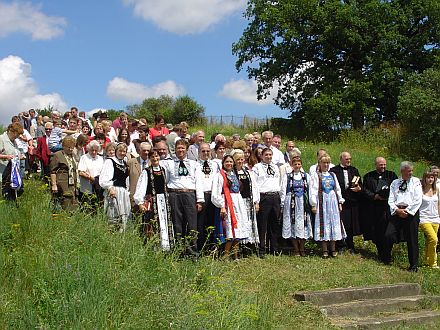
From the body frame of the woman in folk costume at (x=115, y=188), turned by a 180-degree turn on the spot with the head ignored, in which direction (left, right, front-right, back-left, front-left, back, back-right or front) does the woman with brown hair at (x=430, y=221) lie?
back-right

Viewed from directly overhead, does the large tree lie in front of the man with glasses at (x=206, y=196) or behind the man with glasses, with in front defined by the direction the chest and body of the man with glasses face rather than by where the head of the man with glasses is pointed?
behind

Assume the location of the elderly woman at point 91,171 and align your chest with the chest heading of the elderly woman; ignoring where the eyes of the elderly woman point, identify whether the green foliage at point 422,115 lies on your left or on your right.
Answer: on your left

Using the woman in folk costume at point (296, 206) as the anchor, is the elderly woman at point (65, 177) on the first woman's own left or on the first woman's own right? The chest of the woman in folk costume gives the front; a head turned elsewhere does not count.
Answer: on the first woman's own right

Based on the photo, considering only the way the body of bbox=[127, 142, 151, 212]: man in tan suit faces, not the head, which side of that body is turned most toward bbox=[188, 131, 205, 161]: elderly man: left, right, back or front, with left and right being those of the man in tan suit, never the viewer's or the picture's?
left

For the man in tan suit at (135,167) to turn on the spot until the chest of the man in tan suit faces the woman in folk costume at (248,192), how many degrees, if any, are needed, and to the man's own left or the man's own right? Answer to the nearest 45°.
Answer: approximately 45° to the man's own left

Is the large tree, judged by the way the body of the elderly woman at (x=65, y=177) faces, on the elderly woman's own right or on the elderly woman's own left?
on the elderly woman's own left

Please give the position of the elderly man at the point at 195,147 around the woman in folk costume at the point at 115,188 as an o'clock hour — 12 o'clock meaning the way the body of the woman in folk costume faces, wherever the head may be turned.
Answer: The elderly man is roughly at 9 o'clock from the woman in folk costume.

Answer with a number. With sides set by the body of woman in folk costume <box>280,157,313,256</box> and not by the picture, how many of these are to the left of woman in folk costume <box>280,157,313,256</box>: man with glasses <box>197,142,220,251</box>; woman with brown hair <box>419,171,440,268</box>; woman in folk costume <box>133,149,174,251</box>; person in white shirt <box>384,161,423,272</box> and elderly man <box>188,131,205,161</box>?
2

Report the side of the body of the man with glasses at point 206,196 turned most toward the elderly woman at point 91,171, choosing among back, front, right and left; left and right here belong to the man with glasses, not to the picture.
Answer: right

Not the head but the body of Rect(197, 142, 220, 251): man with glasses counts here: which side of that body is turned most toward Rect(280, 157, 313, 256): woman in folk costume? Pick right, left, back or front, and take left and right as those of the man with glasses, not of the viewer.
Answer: left

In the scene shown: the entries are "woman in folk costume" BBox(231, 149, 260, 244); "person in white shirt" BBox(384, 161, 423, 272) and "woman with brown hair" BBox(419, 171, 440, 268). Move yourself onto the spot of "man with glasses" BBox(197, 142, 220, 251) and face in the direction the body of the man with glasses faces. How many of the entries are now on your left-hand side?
3

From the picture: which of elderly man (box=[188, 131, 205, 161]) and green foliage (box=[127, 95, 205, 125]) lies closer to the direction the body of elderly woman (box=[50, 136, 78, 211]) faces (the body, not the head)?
the elderly man

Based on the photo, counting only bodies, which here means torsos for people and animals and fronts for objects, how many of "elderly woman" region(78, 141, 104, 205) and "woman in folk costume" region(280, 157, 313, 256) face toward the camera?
2
